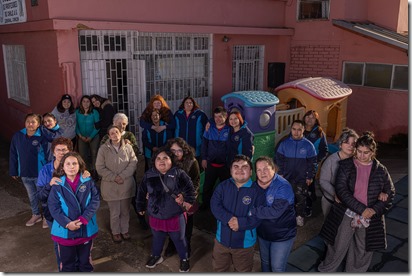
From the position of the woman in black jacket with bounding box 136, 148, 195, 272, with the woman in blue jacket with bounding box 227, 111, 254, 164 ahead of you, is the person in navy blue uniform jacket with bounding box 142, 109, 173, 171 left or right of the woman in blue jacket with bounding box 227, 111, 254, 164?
left

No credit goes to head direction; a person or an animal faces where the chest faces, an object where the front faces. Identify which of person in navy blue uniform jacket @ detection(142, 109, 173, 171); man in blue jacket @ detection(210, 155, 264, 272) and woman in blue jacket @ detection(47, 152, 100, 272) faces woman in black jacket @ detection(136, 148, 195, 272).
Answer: the person in navy blue uniform jacket

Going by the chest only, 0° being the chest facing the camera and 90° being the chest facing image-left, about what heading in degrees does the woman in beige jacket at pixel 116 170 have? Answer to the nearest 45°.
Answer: approximately 0°

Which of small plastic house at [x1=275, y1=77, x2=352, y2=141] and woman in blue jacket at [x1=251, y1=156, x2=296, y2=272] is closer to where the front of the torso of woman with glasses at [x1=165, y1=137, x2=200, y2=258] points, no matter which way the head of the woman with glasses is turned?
the woman in blue jacket

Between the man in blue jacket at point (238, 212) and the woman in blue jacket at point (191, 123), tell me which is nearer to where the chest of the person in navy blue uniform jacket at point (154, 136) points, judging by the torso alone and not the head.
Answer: the man in blue jacket

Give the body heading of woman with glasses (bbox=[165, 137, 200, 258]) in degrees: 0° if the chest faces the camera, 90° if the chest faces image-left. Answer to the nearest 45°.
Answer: approximately 45°

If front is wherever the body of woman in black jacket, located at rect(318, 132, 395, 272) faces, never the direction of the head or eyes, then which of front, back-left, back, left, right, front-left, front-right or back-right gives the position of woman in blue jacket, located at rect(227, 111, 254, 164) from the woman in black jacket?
back-right

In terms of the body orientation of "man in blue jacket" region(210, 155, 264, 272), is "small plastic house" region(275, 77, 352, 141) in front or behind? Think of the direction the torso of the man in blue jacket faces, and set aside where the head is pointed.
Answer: behind

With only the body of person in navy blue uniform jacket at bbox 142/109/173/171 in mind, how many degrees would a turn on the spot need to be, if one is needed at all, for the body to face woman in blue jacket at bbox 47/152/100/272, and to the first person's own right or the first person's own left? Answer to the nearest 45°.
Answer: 0° — they already face them

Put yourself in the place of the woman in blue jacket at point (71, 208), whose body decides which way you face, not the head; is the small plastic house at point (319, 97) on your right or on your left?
on your left
